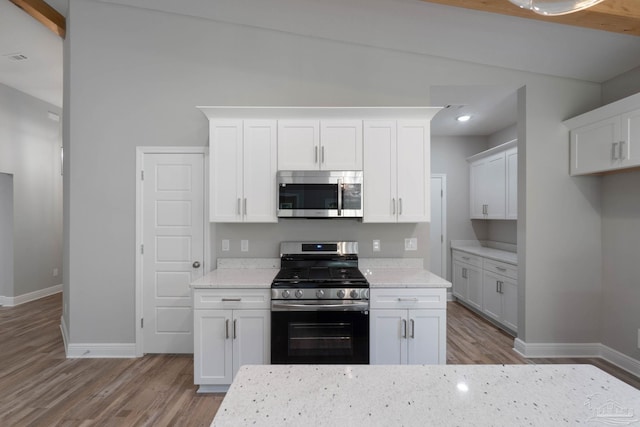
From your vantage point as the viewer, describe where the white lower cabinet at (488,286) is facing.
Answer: facing the viewer and to the left of the viewer

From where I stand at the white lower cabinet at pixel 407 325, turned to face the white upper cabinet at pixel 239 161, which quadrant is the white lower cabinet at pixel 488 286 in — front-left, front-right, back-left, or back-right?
back-right

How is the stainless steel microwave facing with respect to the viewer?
toward the camera

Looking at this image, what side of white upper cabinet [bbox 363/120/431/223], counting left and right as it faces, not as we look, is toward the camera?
front

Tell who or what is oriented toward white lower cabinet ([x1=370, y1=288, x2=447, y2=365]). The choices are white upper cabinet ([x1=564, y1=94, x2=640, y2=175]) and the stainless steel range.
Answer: the white upper cabinet

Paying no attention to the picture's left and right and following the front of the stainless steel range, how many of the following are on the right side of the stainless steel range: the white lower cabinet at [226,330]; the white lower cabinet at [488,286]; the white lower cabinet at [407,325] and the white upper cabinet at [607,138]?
1

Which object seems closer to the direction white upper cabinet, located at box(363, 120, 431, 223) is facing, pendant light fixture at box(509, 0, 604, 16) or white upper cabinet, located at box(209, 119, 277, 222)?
the pendant light fixture

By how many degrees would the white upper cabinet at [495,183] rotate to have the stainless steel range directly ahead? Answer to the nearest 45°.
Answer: approximately 45° to its left

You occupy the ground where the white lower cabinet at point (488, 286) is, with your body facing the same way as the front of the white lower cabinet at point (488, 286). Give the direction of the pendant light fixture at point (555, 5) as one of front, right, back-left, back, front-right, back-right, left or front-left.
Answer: front-left

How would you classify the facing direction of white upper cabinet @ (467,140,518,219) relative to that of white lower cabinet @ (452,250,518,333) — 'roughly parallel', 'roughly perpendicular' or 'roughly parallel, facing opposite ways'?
roughly parallel

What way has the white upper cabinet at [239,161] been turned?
toward the camera

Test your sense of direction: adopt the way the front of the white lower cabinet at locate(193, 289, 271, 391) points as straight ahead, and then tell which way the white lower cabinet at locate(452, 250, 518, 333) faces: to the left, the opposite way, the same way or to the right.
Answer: to the right
